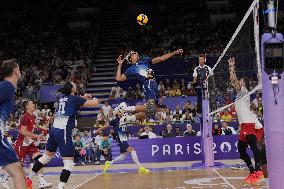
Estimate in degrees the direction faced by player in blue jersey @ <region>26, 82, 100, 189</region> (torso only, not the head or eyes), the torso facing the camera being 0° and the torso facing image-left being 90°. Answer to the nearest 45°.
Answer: approximately 225°

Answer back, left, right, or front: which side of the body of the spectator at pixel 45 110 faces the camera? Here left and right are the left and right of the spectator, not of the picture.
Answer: front

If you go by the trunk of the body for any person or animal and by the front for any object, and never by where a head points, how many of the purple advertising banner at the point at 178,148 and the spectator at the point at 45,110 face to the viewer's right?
0

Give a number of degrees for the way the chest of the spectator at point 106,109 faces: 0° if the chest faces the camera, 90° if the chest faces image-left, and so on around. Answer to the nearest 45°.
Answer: approximately 0°

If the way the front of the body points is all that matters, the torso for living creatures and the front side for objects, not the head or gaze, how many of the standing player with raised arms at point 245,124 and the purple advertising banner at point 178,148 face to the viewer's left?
1

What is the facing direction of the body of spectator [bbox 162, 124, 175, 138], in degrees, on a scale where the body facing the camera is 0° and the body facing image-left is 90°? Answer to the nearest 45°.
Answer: approximately 0°

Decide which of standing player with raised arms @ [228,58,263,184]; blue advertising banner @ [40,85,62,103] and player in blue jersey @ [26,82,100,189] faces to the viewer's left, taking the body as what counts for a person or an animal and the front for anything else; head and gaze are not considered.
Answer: the standing player with raised arms

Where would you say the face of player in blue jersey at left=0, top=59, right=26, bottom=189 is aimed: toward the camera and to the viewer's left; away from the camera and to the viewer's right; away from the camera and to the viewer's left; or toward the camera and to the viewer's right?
away from the camera and to the viewer's right

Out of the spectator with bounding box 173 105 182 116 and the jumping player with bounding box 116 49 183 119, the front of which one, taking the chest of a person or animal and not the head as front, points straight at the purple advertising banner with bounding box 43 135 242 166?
the spectator

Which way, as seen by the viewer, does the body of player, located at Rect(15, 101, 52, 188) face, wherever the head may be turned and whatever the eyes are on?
to the viewer's right

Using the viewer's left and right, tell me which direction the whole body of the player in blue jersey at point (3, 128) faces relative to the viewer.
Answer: facing away from the viewer and to the right of the viewer

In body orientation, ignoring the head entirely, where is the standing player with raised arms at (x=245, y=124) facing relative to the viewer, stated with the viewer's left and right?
facing to the left of the viewer

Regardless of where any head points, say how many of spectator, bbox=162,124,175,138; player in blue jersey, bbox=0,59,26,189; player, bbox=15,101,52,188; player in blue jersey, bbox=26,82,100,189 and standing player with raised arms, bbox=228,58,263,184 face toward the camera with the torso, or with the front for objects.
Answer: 1

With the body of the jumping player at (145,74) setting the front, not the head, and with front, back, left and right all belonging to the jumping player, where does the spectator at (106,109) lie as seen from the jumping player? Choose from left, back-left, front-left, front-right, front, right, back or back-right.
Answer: back-left

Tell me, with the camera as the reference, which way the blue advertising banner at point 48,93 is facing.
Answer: facing the viewer

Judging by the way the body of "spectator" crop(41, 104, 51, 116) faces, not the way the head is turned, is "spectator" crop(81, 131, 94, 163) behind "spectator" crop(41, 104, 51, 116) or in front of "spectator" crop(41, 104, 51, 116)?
in front
